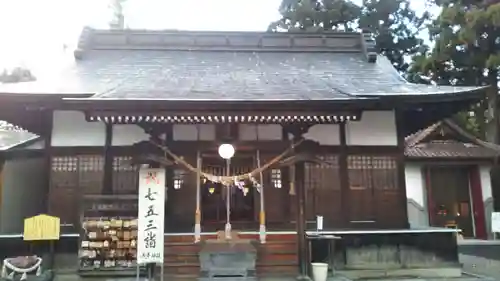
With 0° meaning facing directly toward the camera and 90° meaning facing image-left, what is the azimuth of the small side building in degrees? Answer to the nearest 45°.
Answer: approximately 0°

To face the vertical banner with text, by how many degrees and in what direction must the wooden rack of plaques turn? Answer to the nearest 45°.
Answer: approximately 45° to its left

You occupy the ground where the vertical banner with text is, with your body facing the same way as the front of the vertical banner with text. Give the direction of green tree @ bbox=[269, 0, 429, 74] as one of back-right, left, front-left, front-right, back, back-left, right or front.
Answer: back-left

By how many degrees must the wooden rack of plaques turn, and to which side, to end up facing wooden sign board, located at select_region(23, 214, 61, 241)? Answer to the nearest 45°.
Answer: approximately 90° to its right

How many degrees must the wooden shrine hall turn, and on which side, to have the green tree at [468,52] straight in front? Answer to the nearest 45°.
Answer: approximately 135° to its left
